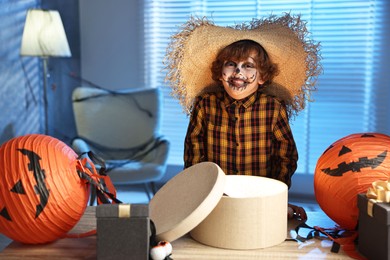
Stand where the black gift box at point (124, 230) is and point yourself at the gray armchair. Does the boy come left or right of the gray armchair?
right

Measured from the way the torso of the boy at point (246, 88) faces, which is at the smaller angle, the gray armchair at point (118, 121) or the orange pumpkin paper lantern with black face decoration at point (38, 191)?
the orange pumpkin paper lantern with black face decoration

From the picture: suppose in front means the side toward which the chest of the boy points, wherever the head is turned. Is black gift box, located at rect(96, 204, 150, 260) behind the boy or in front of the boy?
in front

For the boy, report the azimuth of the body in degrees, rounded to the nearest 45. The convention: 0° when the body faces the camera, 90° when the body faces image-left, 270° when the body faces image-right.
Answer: approximately 0°
